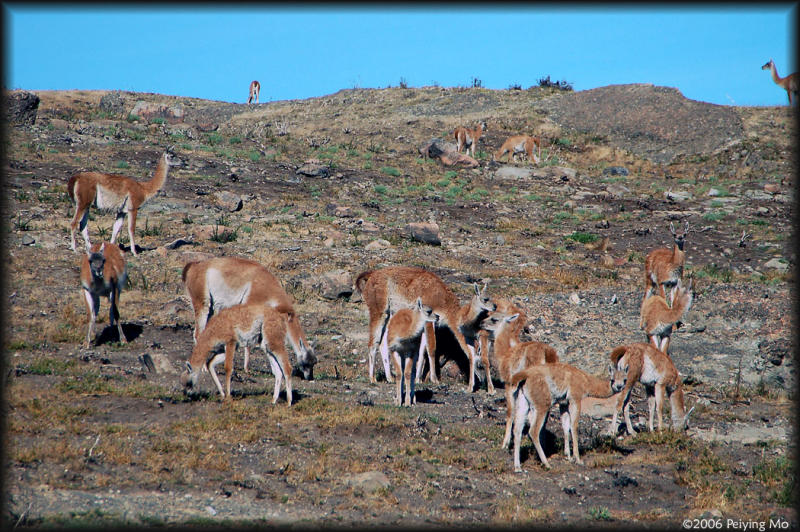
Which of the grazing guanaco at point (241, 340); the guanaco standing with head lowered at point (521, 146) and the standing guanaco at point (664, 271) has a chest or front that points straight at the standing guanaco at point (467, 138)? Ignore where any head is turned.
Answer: the guanaco standing with head lowered

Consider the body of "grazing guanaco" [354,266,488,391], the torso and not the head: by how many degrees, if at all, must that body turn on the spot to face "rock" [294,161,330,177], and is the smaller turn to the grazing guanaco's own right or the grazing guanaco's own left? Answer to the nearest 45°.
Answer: approximately 90° to the grazing guanaco's own left

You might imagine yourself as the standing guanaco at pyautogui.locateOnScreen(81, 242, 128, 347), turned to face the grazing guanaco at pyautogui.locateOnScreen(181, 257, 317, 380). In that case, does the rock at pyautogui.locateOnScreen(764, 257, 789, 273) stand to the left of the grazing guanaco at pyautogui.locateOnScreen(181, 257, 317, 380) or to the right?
left

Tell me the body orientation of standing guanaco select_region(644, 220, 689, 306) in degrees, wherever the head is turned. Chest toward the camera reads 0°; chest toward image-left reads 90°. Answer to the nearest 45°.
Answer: approximately 315°

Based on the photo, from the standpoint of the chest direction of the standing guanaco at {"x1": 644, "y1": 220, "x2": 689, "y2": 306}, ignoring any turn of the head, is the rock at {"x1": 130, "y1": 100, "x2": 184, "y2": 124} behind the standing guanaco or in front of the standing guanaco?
behind

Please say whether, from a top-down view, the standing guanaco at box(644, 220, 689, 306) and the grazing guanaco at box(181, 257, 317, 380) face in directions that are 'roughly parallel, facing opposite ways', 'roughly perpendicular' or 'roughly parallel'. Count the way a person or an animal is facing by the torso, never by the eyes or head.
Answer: roughly perpendicular

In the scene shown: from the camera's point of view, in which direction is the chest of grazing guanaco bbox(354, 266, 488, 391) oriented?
to the viewer's right

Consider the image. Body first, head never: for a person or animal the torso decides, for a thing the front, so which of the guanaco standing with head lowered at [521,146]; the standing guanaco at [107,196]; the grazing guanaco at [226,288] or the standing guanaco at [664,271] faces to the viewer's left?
the guanaco standing with head lowered

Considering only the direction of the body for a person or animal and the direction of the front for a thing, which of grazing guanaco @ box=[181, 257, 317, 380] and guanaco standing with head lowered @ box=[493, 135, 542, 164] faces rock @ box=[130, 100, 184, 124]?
the guanaco standing with head lowered

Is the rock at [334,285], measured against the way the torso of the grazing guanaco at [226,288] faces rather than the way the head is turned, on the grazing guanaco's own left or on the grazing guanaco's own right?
on the grazing guanaco's own left

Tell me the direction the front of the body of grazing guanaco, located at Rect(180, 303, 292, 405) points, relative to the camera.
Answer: to the viewer's left

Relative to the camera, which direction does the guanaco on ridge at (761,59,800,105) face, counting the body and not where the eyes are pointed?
to the viewer's left

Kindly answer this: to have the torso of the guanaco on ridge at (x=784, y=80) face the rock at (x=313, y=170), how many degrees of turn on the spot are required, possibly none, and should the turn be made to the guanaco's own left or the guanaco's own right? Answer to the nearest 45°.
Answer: approximately 45° to the guanaco's own left

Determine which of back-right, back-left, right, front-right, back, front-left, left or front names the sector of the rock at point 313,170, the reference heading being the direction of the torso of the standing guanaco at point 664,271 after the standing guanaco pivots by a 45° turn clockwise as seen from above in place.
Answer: back-right

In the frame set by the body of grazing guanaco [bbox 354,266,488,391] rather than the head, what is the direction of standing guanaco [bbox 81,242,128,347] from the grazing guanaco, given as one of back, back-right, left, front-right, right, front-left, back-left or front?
back

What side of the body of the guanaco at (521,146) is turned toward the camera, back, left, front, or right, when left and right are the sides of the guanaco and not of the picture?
left

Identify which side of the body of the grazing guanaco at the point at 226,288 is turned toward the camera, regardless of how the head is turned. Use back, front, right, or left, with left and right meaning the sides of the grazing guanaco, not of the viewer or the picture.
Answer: right
